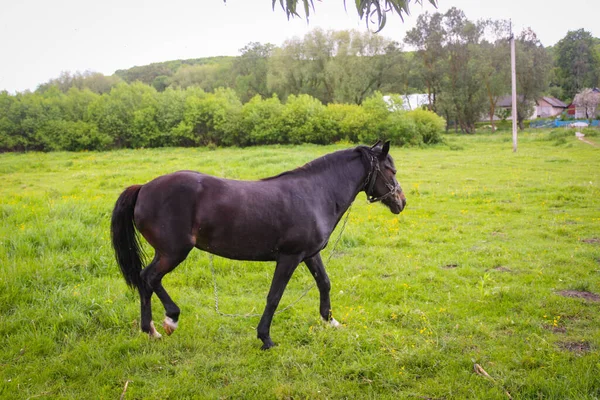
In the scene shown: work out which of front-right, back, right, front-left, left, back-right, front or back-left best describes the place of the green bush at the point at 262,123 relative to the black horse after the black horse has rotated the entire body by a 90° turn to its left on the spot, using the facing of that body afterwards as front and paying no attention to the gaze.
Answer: front

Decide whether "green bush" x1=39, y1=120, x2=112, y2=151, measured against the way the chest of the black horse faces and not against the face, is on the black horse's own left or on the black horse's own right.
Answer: on the black horse's own left

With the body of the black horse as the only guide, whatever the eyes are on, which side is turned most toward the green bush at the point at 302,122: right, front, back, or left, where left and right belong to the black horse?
left

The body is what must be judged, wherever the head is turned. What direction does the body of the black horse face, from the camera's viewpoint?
to the viewer's right

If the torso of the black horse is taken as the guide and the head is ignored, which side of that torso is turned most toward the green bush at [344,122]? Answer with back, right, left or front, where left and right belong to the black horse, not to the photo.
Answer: left

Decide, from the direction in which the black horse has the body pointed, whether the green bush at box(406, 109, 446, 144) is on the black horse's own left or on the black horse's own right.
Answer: on the black horse's own left
